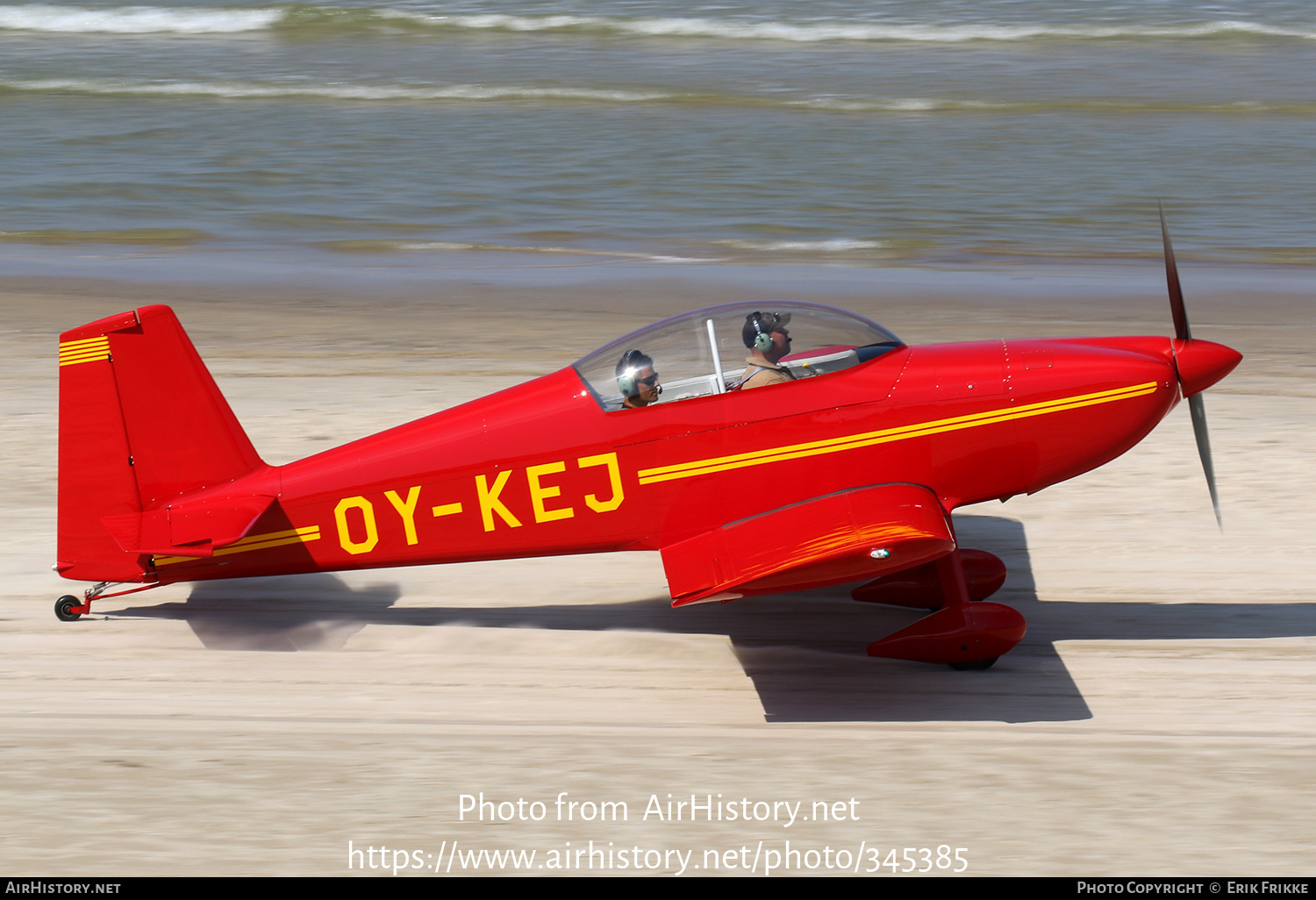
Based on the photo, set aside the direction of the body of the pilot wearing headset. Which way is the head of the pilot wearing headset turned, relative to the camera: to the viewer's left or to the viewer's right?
to the viewer's right

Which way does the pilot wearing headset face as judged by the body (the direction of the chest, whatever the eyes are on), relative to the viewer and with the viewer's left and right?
facing to the right of the viewer

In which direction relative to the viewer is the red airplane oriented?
to the viewer's right

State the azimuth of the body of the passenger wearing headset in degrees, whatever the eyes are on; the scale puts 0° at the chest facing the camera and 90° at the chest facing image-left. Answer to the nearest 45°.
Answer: approximately 270°

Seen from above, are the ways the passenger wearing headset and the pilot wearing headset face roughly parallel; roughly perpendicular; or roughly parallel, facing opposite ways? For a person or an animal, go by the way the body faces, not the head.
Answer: roughly parallel

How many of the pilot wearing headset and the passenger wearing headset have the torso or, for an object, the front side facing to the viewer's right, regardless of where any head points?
2

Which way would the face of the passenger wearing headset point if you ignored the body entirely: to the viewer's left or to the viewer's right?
to the viewer's right
